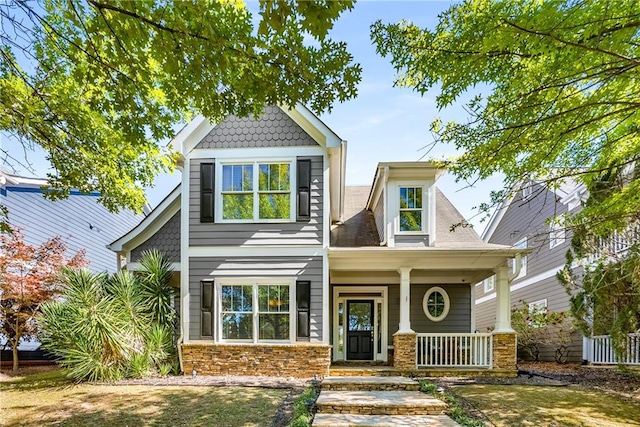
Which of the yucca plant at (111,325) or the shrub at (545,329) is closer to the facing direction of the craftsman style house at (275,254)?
the yucca plant

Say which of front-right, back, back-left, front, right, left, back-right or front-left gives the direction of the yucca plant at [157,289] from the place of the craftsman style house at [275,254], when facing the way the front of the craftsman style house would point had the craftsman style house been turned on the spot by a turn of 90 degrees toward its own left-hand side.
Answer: back

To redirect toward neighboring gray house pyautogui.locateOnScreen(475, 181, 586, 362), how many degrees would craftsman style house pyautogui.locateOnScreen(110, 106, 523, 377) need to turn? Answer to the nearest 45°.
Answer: approximately 135° to its left

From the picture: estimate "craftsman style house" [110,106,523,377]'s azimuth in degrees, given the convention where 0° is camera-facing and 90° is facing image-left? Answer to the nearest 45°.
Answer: approximately 0°

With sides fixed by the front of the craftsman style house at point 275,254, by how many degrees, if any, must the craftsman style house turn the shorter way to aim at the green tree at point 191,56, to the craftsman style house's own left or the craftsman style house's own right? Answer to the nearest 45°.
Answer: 0° — it already faces it

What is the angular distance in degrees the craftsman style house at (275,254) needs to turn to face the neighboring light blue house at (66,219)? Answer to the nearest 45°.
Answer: approximately 135° to its right

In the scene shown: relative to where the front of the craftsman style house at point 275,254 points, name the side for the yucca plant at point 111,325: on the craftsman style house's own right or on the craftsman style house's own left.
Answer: on the craftsman style house's own right

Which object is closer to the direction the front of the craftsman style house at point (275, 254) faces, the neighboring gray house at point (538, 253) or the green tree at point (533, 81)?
the green tree
